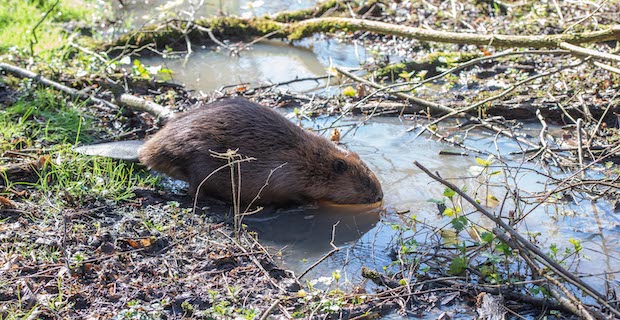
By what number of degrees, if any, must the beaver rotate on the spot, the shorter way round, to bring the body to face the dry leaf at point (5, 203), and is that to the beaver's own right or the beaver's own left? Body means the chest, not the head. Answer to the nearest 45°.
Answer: approximately 180°

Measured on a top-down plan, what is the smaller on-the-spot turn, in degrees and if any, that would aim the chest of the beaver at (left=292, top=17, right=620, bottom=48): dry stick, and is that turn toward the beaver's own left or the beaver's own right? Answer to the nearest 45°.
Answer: approximately 45° to the beaver's own left

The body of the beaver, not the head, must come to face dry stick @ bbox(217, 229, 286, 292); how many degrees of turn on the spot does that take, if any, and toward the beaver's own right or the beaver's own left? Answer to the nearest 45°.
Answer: approximately 90° to the beaver's own right

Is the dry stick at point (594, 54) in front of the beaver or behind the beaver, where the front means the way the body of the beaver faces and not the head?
in front

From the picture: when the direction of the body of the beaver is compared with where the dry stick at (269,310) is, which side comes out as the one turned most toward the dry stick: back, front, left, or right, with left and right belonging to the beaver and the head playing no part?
right

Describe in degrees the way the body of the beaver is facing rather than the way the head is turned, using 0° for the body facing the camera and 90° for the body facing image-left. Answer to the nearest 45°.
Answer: approximately 270°

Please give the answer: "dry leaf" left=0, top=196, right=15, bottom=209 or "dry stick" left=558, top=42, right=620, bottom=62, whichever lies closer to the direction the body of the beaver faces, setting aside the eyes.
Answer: the dry stick

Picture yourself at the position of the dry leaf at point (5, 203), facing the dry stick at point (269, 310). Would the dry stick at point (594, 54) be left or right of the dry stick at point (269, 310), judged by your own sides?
left

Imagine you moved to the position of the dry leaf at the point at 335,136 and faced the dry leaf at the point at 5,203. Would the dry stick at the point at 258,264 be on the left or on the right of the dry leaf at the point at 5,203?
left

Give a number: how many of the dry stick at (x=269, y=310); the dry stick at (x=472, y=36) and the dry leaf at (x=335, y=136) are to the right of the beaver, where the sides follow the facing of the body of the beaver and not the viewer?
1

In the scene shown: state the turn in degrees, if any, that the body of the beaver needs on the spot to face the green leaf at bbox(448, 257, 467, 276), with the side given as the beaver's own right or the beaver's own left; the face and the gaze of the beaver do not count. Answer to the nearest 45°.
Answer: approximately 45° to the beaver's own right

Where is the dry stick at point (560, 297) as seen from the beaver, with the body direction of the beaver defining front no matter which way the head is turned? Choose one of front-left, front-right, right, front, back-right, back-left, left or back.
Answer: front-right
